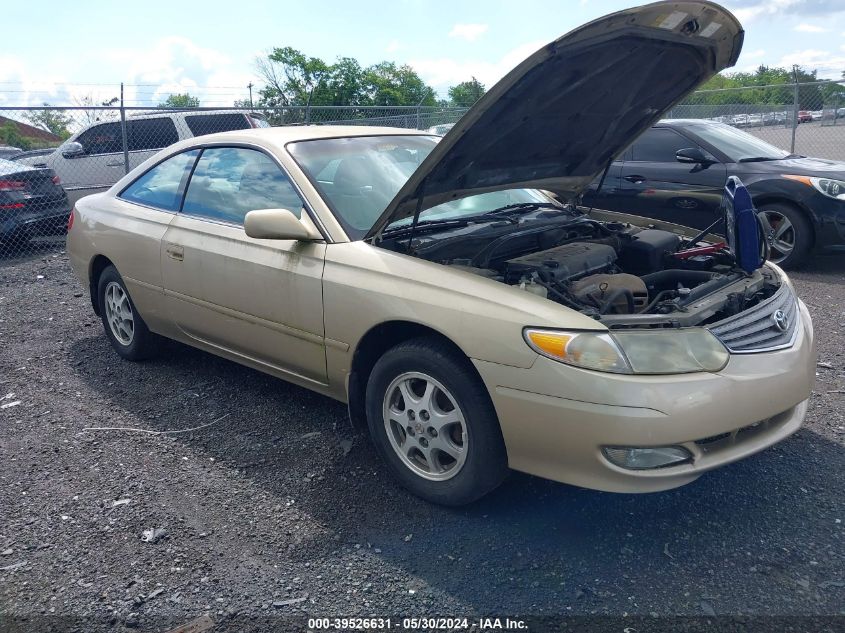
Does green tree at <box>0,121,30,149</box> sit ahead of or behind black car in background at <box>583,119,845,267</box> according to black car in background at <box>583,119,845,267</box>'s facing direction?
behind

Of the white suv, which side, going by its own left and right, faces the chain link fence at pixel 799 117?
back

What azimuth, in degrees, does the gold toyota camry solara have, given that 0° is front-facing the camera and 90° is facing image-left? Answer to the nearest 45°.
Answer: approximately 315°

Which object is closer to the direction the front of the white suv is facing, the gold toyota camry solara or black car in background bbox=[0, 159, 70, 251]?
the black car in background

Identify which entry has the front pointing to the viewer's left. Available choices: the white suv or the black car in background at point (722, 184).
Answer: the white suv

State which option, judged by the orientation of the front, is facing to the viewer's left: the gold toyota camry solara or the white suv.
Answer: the white suv

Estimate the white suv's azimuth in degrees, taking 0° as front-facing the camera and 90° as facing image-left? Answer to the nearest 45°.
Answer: approximately 90°

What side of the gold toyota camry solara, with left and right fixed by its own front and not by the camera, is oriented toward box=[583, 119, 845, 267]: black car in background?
left

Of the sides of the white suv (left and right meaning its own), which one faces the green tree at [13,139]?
right

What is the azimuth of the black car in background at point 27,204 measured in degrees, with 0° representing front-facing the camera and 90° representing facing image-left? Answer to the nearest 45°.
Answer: approximately 135°
